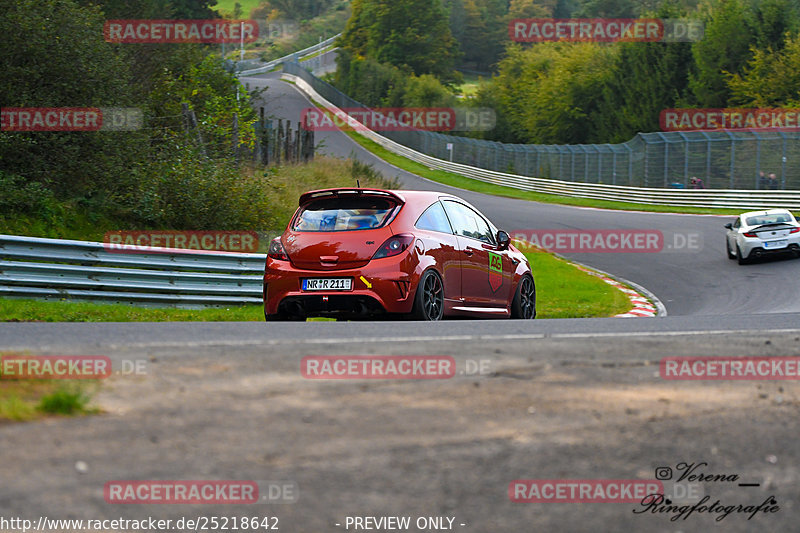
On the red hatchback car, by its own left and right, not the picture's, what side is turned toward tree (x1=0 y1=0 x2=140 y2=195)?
left

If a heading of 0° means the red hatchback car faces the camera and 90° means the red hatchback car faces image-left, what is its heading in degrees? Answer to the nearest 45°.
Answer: approximately 225°

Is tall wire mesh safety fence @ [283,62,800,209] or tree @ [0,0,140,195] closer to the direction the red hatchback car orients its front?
the tall wire mesh safety fence

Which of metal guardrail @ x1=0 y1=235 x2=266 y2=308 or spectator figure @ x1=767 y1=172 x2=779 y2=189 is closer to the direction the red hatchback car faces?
the spectator figure
